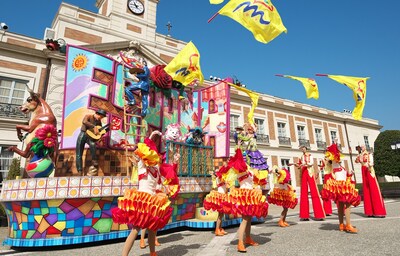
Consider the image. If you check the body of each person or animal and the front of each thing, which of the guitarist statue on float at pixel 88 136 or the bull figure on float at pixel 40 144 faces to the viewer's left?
the bull figure on float

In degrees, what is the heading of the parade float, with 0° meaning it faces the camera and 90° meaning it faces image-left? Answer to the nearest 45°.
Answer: approximately 45°

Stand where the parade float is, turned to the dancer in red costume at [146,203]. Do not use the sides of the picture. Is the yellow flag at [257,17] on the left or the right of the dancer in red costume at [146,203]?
left

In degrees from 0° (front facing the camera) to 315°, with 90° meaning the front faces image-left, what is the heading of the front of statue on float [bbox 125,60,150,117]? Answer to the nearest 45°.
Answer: approximately 45°

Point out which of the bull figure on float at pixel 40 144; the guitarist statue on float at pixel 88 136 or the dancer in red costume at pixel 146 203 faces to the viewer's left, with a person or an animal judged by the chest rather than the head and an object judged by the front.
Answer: the bull figure on float

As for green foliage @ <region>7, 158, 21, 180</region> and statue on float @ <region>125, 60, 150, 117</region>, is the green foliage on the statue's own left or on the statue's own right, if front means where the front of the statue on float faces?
on the statue's own right

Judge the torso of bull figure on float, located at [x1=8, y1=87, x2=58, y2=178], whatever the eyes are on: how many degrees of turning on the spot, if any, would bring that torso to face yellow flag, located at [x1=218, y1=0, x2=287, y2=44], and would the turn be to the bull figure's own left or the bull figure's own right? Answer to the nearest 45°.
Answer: approximately 135° to the bull figure's own left

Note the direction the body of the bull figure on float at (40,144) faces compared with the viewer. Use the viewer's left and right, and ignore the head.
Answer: facing to the left of the viewer
